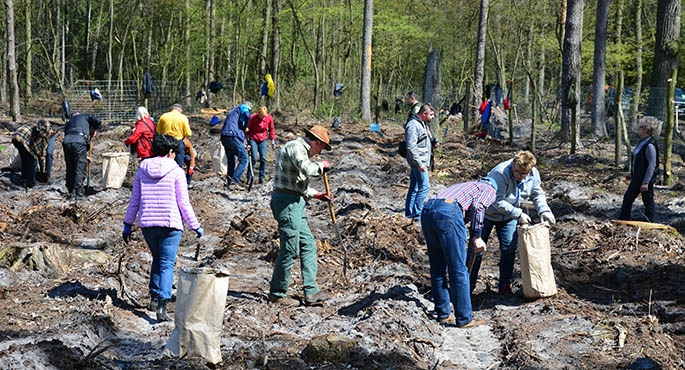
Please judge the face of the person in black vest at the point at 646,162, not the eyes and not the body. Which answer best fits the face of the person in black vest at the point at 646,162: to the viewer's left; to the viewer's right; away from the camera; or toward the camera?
to the viewer's left

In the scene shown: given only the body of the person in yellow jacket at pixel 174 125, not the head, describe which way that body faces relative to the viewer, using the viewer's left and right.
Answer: facing away from the viewer

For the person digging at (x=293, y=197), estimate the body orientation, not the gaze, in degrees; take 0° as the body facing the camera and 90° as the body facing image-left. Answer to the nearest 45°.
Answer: approximately 270°

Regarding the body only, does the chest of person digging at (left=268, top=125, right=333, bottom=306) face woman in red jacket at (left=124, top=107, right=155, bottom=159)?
no

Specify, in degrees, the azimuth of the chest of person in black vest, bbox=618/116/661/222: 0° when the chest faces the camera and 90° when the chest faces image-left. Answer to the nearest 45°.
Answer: approximately 90°

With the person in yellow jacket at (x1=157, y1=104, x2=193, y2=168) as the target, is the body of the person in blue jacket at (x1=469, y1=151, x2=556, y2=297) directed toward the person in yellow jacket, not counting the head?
no

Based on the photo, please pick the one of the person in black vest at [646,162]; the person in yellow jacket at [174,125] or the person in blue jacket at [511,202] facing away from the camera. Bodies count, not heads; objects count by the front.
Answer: the person in yellow jacket

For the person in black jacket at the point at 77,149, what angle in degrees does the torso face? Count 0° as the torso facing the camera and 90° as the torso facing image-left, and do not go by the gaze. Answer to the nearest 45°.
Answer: approximately 225°

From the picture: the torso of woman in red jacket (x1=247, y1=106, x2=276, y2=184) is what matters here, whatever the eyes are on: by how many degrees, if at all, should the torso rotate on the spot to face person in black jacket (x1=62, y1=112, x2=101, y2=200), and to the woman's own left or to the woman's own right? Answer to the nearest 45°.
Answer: approximately 90° to the woman's own right

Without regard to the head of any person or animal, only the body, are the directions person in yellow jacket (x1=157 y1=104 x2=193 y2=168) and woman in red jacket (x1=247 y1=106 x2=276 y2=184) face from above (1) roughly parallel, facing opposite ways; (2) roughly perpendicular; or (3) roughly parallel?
roughly parallel, facing opposite ways

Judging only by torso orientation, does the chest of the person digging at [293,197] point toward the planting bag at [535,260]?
yes

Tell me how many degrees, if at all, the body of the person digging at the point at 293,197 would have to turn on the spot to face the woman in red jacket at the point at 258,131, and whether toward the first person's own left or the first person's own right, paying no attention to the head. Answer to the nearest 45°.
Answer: approximately 90° to the first person's own left

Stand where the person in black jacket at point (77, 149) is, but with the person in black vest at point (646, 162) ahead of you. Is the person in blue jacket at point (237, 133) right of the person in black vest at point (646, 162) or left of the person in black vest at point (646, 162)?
left

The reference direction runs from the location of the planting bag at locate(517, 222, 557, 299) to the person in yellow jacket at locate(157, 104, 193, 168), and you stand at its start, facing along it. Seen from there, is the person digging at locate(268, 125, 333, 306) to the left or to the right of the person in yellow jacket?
left

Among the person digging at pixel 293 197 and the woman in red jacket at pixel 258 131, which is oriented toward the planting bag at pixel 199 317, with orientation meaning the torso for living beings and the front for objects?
the woman in red jacket
